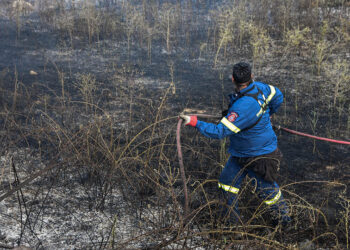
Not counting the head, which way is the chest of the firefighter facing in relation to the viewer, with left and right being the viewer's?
facing away from the viewer and to the left of the viewer
